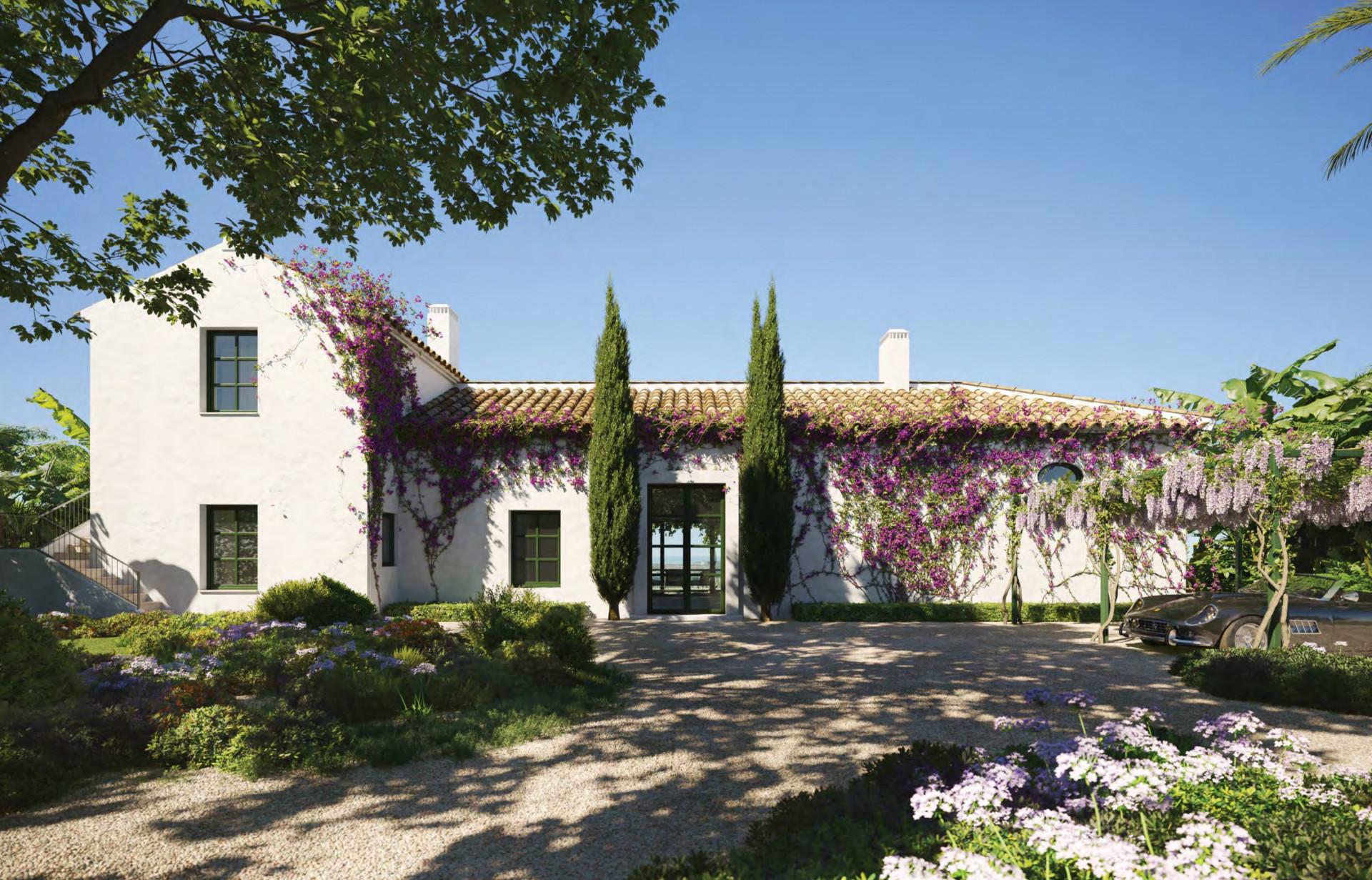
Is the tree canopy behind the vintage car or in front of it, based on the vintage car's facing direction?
in front

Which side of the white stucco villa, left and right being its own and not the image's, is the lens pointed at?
front

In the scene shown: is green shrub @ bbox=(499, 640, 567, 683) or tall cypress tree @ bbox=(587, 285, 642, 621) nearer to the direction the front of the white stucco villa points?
the green shrub

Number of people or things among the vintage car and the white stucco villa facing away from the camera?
0

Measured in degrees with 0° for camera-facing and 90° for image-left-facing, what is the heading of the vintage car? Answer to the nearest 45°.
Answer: approximately 45°

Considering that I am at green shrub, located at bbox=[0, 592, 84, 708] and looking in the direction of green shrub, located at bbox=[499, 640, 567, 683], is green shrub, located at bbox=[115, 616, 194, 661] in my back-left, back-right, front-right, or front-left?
front-left

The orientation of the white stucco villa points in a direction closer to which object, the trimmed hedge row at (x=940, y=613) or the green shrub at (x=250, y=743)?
the green shrub

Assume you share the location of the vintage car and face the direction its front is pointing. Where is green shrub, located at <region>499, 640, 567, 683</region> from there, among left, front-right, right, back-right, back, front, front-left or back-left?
front

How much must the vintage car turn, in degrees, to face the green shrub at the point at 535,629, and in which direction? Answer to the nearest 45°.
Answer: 0° — it already faces it
